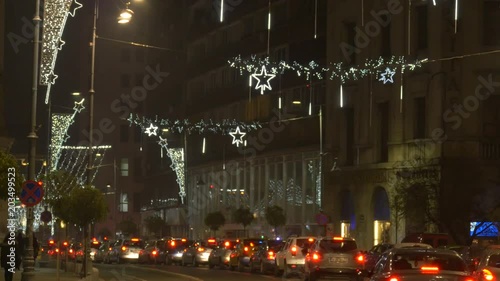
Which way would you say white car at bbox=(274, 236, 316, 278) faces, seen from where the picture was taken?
facing away from the viewer and to the left of the viewer

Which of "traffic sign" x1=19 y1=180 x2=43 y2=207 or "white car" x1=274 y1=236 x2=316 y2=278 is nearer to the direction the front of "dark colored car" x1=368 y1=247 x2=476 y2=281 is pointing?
the white car

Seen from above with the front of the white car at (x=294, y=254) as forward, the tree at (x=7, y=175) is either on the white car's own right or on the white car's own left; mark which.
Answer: on the white car's own left

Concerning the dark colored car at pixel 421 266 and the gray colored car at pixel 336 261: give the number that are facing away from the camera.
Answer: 2

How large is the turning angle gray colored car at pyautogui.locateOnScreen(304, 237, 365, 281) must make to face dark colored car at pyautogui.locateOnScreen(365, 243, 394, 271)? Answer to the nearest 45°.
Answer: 0° — it already faces it

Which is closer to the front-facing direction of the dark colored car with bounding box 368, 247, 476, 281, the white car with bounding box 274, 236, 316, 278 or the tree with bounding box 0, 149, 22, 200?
the white car

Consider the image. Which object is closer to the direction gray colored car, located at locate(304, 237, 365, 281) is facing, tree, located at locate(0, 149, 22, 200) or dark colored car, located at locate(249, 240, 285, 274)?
the dark colored car

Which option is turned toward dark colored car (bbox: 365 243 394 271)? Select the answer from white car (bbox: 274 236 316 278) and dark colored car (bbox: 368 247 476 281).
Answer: dark colored car (bbox: 368 247 476 281)

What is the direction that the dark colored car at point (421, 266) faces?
away from the camera

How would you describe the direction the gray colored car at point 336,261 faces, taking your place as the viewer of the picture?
facing away from the viewer
